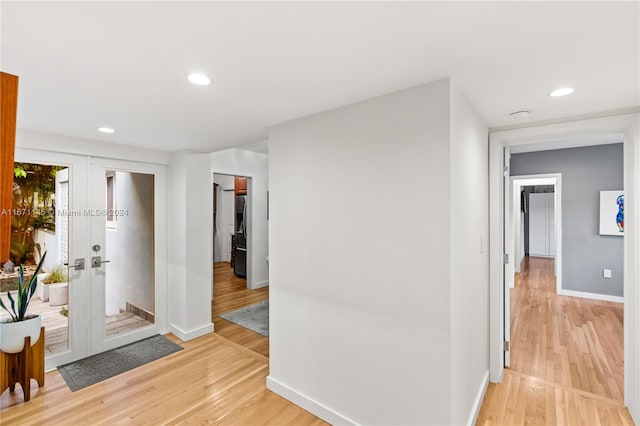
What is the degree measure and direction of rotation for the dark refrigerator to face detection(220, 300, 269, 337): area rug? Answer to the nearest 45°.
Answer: approximately 45° to its left

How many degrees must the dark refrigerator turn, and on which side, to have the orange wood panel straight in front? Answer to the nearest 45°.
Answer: approximately 45° to its left

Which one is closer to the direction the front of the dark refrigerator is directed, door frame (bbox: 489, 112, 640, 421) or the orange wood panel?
the orange wood panel

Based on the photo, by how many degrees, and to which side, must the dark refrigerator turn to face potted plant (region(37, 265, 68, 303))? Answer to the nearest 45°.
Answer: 0° — it already faces it

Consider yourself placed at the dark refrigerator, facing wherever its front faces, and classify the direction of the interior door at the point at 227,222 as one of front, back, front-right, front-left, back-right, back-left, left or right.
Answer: back-right

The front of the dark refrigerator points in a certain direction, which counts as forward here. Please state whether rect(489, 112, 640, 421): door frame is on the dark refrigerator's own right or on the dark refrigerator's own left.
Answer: on the dark refrigerator's own left

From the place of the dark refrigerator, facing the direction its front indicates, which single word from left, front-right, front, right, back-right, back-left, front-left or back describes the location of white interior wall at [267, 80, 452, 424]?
front-left

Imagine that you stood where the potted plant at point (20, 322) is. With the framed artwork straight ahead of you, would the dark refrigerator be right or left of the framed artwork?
left
